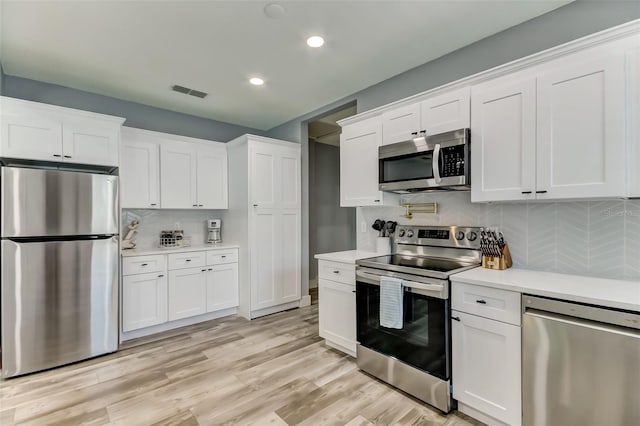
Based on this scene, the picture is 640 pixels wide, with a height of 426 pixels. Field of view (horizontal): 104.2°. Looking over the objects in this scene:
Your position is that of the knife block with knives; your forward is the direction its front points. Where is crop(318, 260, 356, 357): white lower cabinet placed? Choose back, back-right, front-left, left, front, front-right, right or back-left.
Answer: front-right

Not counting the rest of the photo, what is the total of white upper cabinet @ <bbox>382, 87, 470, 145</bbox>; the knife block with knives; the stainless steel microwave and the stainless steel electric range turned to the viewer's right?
0

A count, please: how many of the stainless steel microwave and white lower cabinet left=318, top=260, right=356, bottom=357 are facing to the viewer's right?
0

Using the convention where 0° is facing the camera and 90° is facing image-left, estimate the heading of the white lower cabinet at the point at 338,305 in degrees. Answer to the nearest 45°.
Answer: approximately 45°

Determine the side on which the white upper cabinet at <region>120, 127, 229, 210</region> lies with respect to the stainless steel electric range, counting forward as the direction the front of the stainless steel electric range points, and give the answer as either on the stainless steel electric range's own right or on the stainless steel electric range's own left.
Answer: on the stainless steel electric range's own right

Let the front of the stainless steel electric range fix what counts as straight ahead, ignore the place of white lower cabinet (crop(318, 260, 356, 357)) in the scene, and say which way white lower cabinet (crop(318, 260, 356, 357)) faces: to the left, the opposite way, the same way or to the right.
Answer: the same way

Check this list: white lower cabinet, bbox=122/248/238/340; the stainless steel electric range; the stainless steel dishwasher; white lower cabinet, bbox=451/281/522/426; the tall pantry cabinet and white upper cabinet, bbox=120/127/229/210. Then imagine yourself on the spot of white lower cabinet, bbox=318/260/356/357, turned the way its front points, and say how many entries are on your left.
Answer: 3

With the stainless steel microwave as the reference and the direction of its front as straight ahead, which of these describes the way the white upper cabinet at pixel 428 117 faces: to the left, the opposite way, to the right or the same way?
the same way

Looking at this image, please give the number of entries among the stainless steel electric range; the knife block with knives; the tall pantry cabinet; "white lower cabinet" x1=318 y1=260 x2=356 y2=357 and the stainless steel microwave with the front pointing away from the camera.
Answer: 0

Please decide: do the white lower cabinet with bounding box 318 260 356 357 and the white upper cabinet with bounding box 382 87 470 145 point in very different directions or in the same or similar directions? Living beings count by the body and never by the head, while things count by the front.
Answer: same or similar directions

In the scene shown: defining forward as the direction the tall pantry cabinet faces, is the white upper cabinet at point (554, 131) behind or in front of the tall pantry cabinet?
in front

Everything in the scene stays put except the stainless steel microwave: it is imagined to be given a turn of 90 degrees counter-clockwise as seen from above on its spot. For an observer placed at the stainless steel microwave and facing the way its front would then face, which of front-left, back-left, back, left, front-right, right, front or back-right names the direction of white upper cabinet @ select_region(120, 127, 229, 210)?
back-right

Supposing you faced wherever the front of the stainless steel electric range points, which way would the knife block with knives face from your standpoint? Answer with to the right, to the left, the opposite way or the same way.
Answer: the same way

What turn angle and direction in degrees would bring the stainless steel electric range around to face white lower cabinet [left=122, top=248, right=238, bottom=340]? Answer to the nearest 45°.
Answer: approximately 45° to its right
